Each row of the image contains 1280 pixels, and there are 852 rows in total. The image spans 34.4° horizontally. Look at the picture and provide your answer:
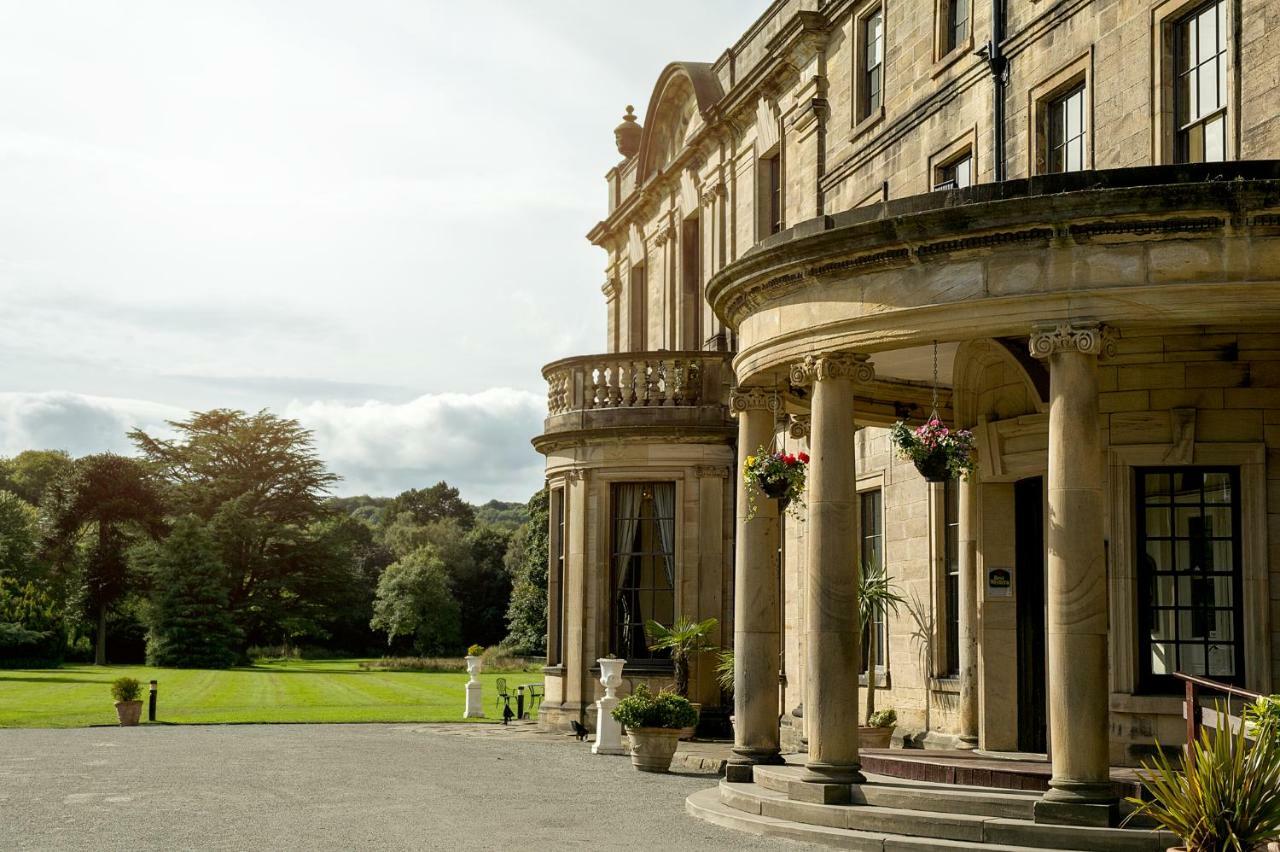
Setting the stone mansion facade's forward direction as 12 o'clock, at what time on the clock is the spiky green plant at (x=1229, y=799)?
The spiky green plant is roughly at 10 o'clock from the stone mansion facade.

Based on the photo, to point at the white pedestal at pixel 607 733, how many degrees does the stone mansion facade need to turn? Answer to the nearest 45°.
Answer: approximately 90° to its right

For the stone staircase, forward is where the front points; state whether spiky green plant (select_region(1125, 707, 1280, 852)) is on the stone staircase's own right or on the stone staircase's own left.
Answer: on the stone staircase's own left

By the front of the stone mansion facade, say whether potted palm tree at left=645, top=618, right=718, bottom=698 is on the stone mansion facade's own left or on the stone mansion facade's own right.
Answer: on the stone mansion facade's own right

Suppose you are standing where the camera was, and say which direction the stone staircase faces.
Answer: facing the viewer and to the left of the viewer

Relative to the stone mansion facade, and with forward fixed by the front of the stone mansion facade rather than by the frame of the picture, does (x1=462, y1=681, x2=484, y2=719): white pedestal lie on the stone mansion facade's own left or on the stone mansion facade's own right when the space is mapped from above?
on the stone mansion facade's own right

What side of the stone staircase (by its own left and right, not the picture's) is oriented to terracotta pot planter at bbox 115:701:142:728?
right
